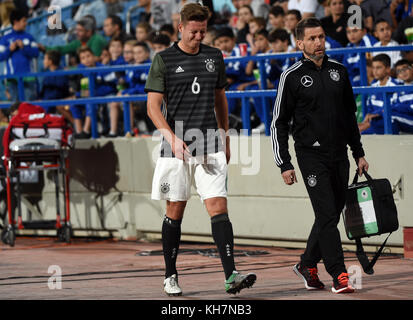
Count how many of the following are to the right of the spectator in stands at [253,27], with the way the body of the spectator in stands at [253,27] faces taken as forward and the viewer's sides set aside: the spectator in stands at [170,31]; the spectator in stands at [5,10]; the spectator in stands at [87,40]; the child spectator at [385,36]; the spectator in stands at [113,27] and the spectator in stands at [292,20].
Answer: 4

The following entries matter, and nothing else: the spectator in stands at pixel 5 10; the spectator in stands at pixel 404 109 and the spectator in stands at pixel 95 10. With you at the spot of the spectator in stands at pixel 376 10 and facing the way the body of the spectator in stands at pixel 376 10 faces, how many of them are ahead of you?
1

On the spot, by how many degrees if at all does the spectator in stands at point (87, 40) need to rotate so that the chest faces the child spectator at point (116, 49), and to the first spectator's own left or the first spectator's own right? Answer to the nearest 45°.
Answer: approximately 45° to the first spectator's own left

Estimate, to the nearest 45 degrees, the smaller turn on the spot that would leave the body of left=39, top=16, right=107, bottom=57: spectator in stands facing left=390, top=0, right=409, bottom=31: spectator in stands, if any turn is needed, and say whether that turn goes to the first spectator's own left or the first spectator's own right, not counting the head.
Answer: approximately 90° to the first spectator's own left

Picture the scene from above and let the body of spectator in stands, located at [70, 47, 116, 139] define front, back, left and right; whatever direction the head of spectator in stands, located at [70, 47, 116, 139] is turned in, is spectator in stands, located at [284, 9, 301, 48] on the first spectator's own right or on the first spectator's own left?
on the first spectator's own left

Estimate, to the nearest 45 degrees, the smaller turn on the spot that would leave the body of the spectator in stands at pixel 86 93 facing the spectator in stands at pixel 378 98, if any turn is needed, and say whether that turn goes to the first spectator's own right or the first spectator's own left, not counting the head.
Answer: approximately 90° to the first spectator's own left

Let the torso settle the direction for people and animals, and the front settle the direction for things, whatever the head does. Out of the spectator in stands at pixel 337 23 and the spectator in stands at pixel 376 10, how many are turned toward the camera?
2

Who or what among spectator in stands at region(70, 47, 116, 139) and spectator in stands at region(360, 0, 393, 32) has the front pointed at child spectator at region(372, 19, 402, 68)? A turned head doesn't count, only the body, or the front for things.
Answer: spectator in stands at region(360, 0, 393, 32)

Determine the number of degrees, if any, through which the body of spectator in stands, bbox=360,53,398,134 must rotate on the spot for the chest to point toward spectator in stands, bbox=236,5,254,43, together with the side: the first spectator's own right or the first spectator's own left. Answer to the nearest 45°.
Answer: approximately 90° to the first spectator's own right

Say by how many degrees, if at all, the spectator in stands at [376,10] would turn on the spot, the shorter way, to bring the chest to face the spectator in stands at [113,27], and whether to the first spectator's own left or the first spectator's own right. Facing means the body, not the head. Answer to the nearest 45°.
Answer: approximately 135° to the first spectator's own right
